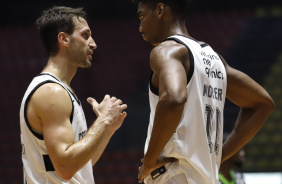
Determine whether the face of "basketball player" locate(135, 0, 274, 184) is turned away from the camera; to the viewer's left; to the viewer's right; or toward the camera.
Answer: to the viewer's left

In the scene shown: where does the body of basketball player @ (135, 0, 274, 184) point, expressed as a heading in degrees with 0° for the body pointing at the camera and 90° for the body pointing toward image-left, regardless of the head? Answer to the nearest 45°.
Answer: approximately 135°

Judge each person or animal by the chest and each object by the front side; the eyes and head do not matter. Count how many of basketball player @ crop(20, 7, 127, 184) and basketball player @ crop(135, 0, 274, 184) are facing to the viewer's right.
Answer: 1

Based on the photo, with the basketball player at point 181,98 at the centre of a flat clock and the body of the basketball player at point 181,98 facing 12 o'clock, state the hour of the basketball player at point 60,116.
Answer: the basketball player at point 60,116 is roughly at 11 o'clock from the basketball player at point 181,98.

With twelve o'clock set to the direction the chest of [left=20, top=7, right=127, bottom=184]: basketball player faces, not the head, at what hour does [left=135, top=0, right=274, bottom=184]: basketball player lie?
[left=135, top=0, right=274, bottom=184]: basketball player is roughly at 1 o'clock from [left=20, top=7, right=127, bottom=184]: basketball player.

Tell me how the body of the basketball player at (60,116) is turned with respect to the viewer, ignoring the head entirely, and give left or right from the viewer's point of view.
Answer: facing to the right of the viewer

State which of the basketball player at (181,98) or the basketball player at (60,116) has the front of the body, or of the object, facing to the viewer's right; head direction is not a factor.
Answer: the basketball player at (60,116)

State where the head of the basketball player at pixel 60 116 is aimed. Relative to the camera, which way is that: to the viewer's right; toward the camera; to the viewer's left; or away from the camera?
to the viewer's right
